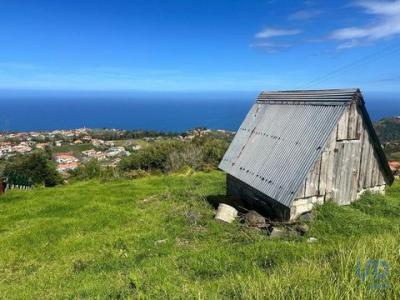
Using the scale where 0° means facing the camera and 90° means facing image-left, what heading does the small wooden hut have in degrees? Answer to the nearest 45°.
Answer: approximately 315°
